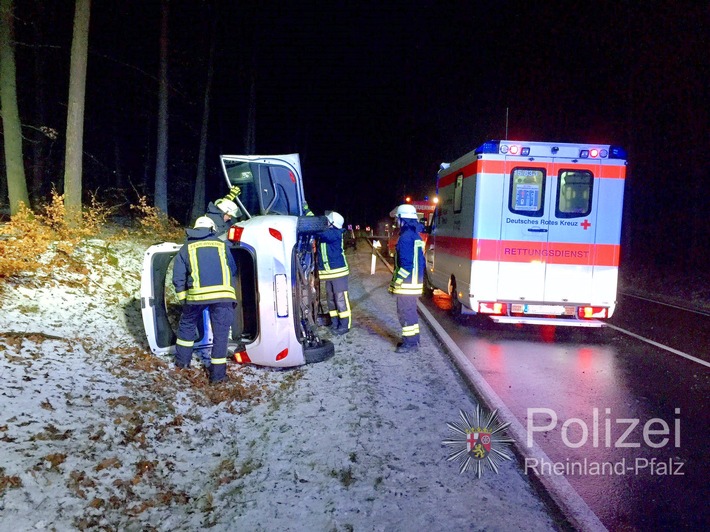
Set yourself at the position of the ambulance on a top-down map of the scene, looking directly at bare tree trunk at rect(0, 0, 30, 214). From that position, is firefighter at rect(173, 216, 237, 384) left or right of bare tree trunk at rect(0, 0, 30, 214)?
left

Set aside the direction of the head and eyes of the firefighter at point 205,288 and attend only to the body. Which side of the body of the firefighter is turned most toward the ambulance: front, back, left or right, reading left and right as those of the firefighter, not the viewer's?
right

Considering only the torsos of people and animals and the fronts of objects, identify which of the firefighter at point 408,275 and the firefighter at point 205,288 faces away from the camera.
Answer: the firefighter at point 205,288

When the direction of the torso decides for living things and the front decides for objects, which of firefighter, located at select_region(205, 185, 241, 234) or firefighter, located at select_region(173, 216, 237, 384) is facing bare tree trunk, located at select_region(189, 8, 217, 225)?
firefighter, located at select_region(173, 216, 237, 384)

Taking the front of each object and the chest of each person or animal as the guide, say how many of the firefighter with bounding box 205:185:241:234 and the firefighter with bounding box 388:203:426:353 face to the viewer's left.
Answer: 1

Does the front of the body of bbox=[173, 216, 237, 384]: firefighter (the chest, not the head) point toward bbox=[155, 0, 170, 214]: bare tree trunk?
yes

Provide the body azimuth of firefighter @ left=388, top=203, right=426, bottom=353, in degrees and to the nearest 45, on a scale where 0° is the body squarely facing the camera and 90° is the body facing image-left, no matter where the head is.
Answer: approximately 90°

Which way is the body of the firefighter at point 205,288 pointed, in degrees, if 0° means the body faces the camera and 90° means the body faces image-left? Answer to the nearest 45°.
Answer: approximately 180°
